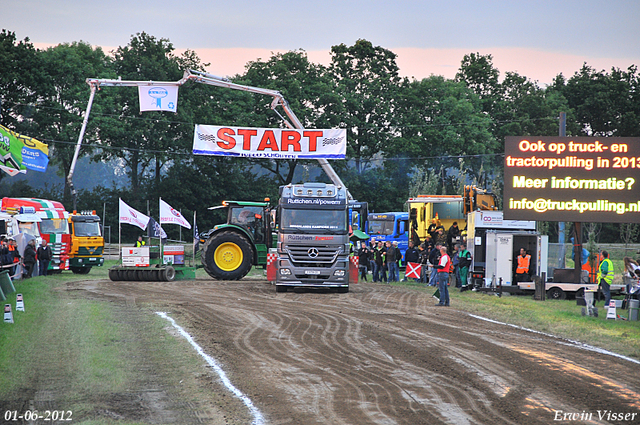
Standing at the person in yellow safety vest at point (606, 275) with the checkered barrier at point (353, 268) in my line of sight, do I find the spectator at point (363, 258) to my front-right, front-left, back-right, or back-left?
front-right

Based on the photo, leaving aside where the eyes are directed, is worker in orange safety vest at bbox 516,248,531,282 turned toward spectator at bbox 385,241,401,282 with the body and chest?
no

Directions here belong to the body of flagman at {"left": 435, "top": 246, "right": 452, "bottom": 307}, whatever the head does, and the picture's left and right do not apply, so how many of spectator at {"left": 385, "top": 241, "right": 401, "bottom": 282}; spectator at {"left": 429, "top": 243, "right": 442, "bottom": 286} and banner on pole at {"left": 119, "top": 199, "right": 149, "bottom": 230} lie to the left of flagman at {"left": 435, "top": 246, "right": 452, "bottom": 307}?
0

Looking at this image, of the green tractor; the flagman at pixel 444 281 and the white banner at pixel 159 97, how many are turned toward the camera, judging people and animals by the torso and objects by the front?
1

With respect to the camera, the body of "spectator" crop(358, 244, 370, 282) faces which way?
toward the camera

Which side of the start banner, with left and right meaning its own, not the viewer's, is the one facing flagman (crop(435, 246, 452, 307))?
front

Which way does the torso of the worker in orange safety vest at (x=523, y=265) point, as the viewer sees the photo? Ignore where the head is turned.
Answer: toward the camera

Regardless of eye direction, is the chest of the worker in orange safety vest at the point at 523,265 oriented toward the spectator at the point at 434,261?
no

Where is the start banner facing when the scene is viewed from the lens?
facing the viewer

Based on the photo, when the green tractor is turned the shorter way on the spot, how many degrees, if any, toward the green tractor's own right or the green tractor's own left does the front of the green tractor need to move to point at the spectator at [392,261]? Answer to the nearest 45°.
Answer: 0° — it already faces them

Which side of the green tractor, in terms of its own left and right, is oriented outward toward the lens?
right

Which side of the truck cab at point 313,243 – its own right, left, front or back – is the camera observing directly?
front

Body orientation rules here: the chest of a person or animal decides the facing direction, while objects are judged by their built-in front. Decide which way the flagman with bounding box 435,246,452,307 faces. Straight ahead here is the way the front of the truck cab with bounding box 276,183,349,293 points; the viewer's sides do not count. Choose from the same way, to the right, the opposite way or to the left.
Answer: to the right

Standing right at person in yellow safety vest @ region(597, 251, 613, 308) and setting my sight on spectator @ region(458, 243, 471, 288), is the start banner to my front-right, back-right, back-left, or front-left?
front-left

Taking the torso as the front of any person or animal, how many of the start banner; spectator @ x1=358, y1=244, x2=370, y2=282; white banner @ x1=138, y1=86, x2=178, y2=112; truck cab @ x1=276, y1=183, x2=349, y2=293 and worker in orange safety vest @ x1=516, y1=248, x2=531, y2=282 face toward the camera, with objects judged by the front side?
5

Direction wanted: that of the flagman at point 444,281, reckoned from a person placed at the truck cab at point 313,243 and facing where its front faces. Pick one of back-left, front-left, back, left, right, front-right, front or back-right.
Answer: front-left

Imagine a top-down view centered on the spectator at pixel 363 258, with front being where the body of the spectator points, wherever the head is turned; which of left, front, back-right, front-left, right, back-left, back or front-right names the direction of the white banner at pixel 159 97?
right

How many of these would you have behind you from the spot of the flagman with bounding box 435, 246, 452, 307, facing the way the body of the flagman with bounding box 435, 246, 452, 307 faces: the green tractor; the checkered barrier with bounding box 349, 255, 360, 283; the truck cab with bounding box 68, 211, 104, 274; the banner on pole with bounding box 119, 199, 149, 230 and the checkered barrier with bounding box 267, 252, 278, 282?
0

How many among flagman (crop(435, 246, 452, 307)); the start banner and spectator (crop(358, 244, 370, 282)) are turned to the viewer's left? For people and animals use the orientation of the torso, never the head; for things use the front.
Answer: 1
